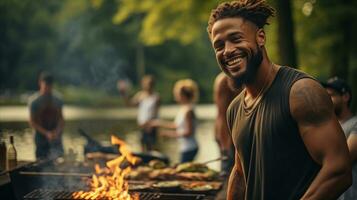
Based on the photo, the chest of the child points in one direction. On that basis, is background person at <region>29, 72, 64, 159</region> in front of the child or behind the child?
in front

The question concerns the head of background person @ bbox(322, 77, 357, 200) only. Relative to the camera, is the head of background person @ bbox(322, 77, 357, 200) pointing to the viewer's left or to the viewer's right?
to the viewer's left

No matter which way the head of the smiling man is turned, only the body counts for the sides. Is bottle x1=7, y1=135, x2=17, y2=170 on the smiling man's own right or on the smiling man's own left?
on the smiling man's own right

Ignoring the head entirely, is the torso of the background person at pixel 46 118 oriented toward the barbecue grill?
yes

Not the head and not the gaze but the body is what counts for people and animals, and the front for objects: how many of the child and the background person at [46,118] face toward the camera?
1

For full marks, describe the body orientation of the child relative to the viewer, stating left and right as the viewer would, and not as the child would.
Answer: facing to the left of the viewer

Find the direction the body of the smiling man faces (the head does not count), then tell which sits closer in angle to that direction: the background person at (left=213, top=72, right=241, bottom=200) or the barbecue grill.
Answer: the barbecue grill

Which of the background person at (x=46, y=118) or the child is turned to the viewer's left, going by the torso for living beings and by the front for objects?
the child

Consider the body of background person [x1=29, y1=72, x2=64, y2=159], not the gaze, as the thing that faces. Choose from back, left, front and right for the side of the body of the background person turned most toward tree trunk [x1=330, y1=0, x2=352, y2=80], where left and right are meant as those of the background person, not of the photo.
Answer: left
